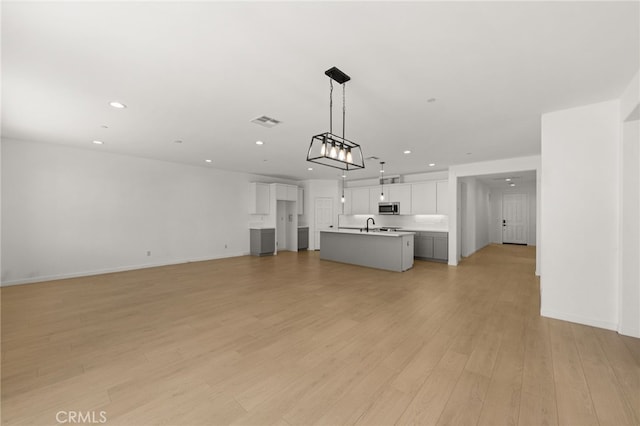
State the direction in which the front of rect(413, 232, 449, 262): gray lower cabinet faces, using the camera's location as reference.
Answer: facing the viewer and to the left of the viewer

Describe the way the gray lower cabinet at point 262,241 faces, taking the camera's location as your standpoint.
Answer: facing the viewer and to the right of the viewer

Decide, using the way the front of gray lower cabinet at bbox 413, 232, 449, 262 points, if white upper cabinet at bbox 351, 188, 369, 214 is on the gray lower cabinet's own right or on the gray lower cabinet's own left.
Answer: on the gray lower cabinet's own right

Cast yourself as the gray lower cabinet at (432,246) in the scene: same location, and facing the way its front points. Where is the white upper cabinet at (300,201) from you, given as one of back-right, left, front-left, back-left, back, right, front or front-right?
front-right

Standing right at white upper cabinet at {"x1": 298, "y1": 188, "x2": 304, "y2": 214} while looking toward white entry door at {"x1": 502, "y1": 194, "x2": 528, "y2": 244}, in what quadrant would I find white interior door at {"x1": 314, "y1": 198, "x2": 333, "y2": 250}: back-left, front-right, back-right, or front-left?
front-right

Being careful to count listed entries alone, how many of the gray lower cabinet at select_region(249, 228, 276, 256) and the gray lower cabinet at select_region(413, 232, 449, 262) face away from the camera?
0

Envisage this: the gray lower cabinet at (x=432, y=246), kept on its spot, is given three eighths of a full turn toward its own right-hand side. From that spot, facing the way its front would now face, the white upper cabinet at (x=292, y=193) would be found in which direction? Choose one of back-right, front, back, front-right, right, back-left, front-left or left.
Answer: left
